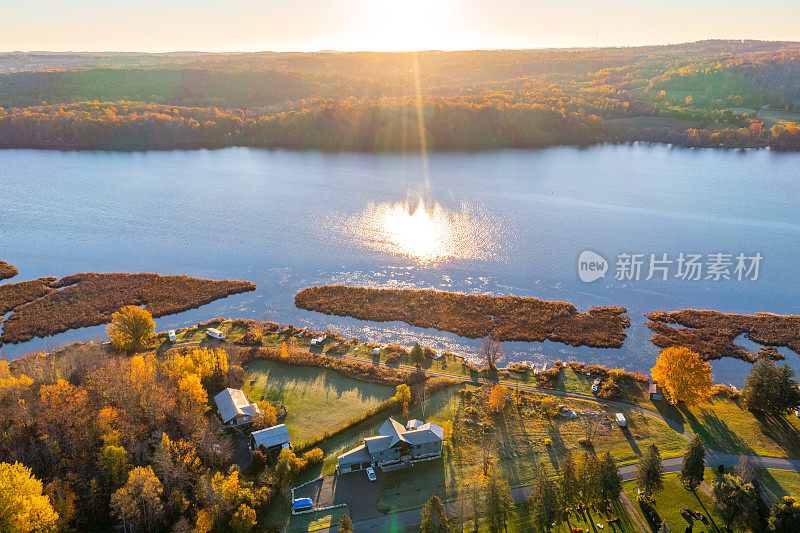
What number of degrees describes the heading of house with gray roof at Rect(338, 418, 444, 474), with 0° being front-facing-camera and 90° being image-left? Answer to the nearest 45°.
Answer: approximately 0°

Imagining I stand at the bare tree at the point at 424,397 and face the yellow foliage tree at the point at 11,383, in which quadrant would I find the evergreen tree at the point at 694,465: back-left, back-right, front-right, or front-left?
back-left

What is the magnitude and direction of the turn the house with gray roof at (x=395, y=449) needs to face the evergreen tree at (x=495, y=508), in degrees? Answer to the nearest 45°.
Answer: approximately 45° to its left

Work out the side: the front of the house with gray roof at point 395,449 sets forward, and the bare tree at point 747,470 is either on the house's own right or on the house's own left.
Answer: on the house's own left

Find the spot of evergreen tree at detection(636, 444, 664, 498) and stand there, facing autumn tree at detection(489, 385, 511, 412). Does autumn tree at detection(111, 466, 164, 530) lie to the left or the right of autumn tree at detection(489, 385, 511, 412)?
left

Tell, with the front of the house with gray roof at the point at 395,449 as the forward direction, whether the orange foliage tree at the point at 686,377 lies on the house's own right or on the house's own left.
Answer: on the house's own left

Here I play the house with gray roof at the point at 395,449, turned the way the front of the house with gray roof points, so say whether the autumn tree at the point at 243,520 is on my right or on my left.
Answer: on my right

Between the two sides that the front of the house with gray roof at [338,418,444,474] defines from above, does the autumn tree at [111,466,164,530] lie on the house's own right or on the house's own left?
on the house's own right

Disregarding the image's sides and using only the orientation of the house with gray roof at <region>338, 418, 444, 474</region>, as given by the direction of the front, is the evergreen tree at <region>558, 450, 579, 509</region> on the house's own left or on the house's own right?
on the house's own left

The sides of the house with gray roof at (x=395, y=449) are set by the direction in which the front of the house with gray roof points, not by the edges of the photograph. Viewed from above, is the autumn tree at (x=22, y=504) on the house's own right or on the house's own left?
on the house's own right

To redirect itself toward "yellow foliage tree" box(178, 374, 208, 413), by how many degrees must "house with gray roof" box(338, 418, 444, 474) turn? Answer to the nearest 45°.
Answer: approximately 90° to its right

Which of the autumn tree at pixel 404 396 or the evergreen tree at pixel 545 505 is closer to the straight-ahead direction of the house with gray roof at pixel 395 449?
the evergreen tree

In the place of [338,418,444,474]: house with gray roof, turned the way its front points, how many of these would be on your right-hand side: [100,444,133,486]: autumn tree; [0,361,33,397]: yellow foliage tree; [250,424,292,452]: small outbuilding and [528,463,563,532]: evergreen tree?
3
